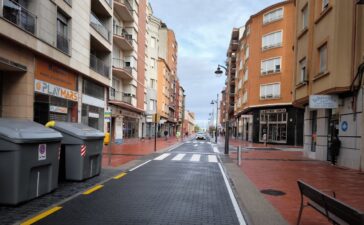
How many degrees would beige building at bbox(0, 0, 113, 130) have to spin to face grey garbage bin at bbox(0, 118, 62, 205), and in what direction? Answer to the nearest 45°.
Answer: approximately 45° to its right

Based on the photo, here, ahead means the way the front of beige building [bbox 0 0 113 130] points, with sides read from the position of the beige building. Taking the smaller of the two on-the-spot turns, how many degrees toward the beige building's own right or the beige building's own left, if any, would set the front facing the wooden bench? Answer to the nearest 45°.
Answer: approximately 45° to the beige building's own right

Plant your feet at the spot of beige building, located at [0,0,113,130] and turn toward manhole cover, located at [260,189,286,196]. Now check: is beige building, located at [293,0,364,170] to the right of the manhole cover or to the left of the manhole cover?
left
